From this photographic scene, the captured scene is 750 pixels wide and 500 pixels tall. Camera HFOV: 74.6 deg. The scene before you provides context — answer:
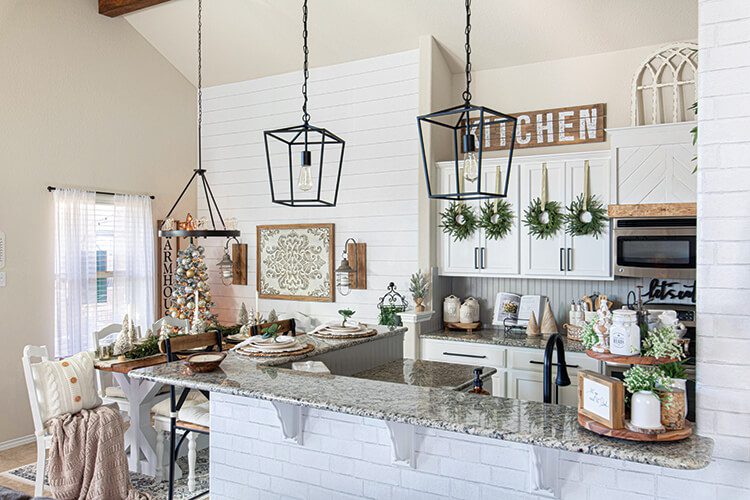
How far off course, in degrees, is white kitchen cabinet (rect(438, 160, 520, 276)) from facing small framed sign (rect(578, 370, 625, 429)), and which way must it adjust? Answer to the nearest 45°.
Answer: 0° — it already faces it

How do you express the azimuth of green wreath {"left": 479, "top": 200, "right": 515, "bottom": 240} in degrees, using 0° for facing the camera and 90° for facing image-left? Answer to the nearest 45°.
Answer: approximately 0°

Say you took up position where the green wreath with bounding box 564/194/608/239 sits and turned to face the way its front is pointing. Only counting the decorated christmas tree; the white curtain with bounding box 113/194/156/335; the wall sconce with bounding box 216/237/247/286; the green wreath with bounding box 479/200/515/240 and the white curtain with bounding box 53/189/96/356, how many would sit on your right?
5

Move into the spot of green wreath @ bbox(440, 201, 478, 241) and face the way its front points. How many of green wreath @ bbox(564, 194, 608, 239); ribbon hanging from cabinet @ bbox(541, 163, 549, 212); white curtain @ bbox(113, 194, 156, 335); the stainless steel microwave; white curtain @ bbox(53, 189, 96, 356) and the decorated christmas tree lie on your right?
3

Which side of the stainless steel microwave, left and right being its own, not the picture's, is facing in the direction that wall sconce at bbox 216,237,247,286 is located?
right

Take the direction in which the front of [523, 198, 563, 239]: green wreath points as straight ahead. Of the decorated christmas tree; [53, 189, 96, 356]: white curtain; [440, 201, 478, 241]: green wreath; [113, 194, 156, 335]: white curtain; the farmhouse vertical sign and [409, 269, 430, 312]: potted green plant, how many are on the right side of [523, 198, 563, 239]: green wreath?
6

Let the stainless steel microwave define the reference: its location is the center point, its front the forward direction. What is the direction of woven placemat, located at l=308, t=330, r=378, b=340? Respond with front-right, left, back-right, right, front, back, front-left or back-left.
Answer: front-right

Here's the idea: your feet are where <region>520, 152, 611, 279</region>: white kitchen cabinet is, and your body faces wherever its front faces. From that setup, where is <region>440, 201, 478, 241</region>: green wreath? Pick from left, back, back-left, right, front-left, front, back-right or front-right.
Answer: right
